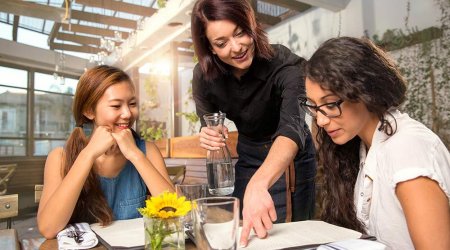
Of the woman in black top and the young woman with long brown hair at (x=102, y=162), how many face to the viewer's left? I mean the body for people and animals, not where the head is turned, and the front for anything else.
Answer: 0

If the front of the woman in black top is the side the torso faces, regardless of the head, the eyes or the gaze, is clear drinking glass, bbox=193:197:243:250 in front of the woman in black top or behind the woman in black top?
in front

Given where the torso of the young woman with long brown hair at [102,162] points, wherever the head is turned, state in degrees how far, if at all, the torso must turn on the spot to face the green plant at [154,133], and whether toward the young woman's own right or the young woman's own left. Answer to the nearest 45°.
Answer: approximately 135° to the young woman's own left

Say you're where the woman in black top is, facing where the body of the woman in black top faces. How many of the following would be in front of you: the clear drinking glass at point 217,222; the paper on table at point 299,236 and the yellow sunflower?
3

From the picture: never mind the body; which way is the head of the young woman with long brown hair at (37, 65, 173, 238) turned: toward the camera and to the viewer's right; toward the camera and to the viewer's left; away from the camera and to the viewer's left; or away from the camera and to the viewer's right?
toward the camera and to the viewer's right

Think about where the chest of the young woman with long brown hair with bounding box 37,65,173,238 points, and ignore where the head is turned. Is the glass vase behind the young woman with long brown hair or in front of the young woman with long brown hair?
in front

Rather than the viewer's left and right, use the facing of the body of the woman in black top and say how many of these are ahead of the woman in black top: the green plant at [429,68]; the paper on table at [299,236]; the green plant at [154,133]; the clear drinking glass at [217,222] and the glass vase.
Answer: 3

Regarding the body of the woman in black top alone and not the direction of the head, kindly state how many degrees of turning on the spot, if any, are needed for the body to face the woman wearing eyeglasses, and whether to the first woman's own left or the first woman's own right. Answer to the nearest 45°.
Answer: approximately 45° to the first woman's own left

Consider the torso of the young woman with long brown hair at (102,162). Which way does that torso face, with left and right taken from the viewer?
facing the viewer and to the right of the viewer

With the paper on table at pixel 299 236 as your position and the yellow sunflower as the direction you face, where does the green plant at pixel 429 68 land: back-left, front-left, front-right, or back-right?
back-right

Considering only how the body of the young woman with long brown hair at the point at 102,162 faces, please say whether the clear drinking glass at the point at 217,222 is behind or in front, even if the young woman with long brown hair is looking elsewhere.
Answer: in front

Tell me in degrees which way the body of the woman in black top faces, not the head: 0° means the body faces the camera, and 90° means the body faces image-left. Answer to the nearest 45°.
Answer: approximately 0°

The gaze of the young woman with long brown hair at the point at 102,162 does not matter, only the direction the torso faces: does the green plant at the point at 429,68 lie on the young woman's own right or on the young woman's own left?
on the young woman's own left

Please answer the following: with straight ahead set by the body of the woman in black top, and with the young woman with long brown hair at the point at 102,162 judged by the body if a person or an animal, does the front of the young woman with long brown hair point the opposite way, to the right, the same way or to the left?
to the left

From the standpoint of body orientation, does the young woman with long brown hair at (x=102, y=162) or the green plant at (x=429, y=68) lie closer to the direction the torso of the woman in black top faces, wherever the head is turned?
the young woman with long brown hair
